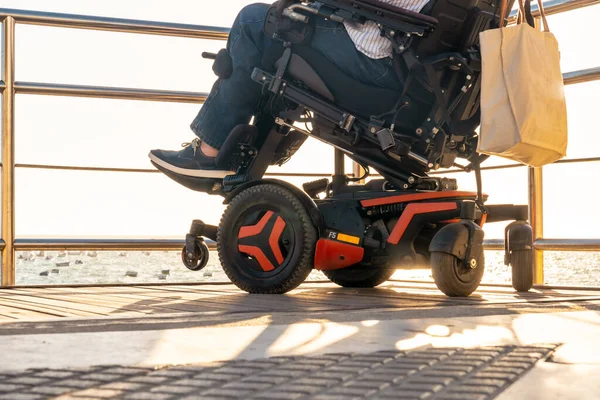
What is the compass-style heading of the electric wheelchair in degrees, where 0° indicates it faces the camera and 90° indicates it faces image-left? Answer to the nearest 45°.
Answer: approximately 135°
